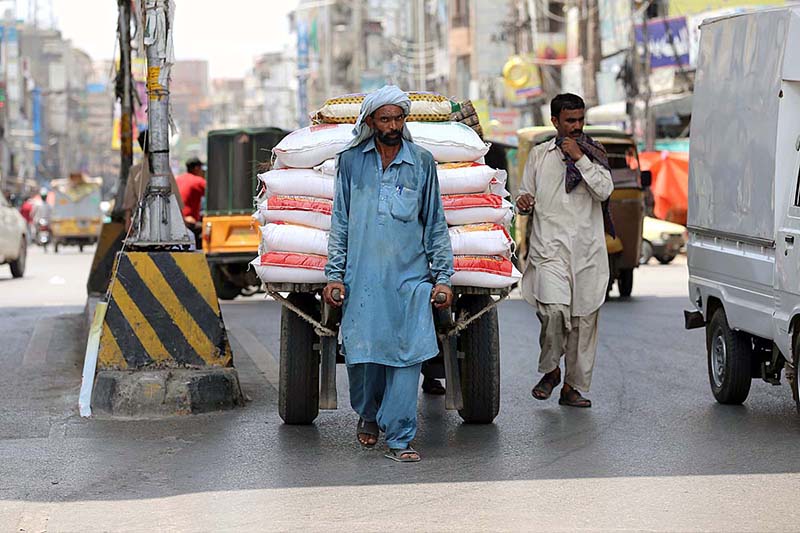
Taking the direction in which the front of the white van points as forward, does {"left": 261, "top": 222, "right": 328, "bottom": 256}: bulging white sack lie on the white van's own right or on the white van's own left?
on the white van's own right

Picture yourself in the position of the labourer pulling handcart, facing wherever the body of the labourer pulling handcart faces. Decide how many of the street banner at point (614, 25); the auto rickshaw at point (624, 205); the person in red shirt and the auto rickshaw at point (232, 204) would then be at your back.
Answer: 4

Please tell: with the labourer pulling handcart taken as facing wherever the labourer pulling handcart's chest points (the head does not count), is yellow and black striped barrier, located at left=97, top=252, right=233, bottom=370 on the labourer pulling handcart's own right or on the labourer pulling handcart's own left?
on the labourer pulling handcart's own right

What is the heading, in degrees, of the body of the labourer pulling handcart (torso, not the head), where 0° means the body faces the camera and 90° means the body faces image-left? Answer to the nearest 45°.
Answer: approximately 0°
